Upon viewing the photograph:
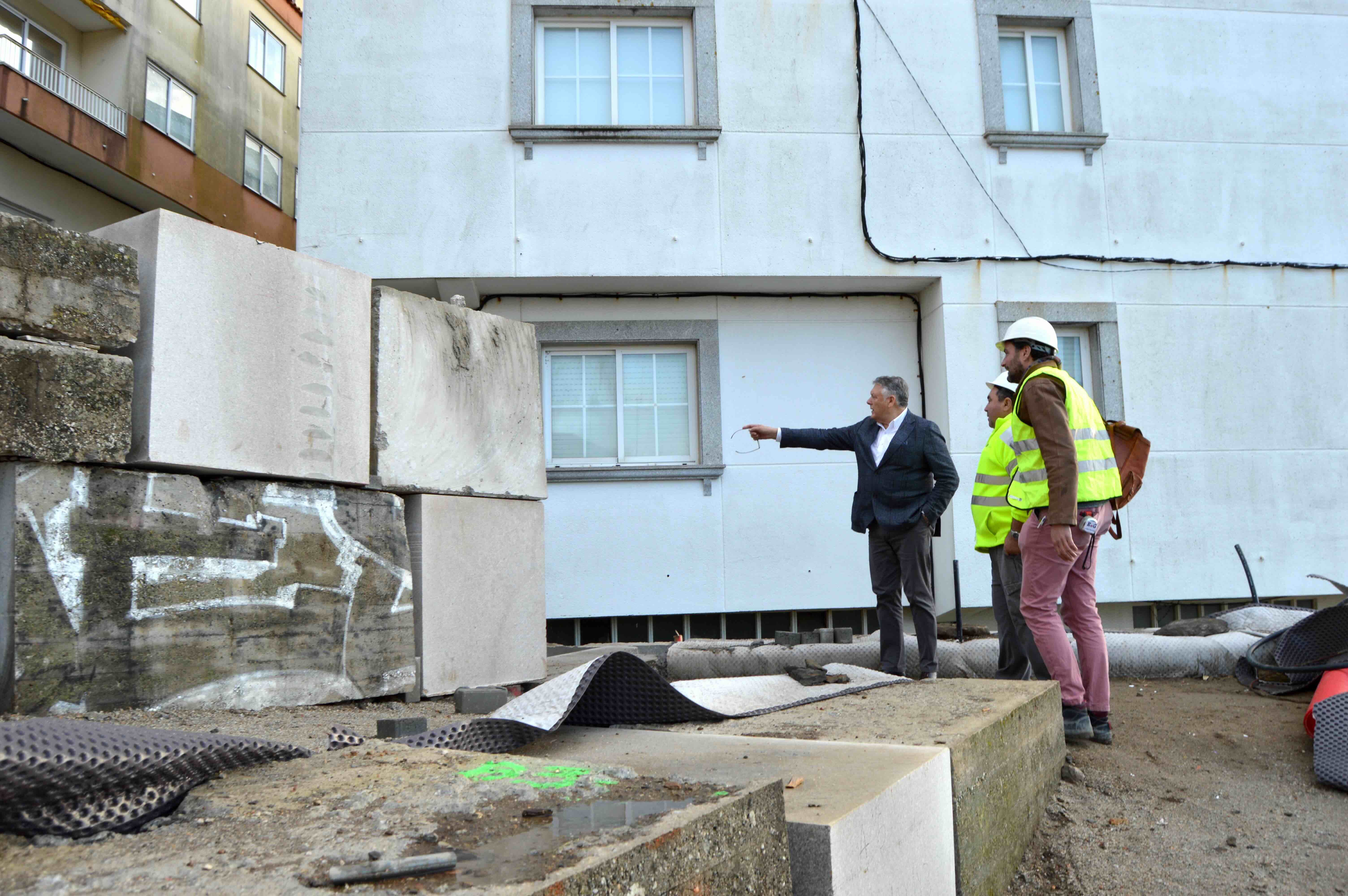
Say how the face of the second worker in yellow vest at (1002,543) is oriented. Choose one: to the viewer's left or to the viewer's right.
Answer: to the viewer's left

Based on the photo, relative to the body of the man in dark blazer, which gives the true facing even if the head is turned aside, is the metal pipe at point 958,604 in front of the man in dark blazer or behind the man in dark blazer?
behind

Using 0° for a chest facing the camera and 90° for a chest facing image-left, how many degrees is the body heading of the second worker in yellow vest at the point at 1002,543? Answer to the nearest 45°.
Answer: approximately 90°

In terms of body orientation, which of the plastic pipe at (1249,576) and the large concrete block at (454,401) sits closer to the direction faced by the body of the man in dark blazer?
the large concrete block

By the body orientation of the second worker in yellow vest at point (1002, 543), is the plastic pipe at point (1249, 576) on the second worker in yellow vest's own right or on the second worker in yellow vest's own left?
on the second worker in yellow vest's own right

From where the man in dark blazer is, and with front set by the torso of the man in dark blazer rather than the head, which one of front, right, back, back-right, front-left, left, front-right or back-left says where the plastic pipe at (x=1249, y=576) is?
back

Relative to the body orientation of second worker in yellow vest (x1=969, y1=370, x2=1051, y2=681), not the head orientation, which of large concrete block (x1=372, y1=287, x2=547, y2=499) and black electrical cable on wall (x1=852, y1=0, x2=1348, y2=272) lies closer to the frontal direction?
the large concrete block

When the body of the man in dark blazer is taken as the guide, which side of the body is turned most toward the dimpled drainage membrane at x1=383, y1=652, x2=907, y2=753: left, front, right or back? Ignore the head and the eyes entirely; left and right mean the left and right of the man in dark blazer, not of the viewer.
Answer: front

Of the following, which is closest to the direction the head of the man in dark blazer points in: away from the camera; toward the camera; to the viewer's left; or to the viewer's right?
to the viewer's left

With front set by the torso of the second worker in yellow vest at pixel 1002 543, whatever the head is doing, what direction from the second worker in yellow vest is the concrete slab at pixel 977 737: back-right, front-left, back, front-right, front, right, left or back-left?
left

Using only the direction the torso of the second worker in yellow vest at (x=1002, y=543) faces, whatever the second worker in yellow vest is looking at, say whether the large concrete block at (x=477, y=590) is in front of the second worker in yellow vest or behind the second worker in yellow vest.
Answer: in front

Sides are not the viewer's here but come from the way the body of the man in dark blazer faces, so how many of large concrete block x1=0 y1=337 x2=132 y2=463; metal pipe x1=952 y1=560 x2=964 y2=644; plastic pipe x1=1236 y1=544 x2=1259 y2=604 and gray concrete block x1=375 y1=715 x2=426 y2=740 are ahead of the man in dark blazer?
2

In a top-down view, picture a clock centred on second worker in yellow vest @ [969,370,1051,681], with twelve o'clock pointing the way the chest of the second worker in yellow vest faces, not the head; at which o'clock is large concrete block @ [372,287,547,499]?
The large concrete block is roughly at 11 o'clock from the second worker in yellow vest.

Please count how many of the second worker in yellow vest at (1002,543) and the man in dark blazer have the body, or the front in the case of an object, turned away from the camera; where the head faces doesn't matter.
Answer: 0

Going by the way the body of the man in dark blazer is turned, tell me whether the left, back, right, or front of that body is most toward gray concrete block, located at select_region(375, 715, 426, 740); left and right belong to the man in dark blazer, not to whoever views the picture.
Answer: front

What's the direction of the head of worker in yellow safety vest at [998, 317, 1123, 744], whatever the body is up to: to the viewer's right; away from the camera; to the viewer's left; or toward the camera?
to the viewer's left
